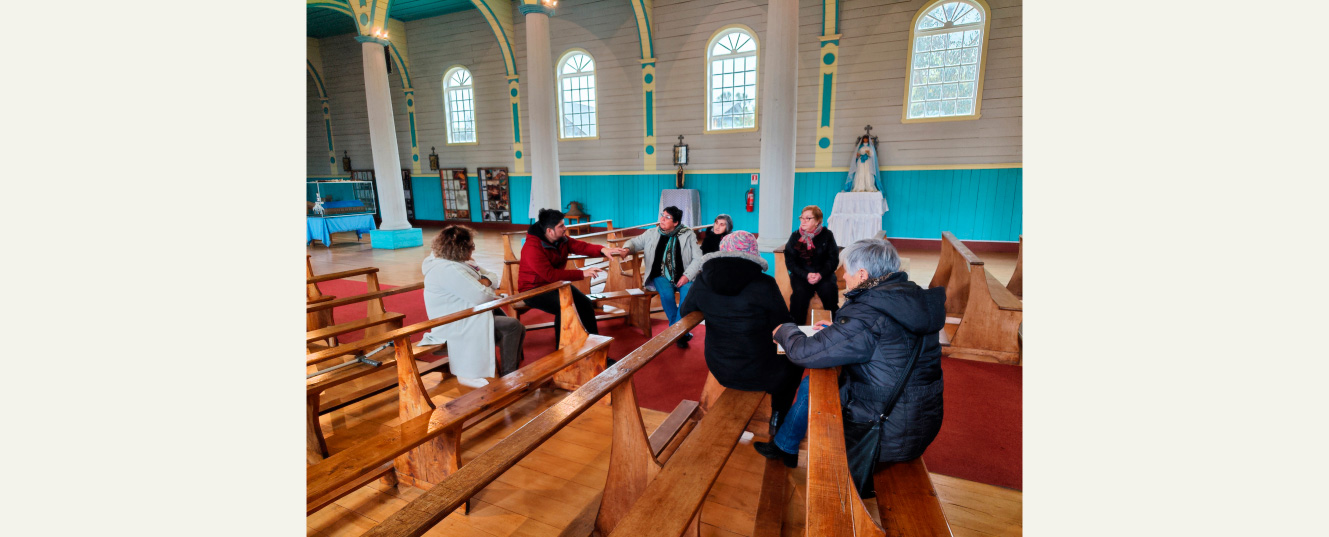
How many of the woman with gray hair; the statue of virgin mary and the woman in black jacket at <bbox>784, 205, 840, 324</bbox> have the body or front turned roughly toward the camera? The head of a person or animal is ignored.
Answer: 2

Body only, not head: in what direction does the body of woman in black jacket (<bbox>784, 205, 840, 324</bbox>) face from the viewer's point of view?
toward the camera

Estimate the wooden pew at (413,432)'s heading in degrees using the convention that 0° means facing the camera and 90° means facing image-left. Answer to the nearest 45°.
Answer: approximately 315°

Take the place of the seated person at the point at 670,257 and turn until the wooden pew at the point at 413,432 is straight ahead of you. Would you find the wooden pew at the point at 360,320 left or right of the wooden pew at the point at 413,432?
right

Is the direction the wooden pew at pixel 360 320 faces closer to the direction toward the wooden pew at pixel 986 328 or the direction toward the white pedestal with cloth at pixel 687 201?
the wooden pew

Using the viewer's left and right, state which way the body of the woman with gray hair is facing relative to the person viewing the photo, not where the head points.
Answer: facing away from the viewer and to the left of the viewer

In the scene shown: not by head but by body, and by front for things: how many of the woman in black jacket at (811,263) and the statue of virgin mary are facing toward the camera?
2

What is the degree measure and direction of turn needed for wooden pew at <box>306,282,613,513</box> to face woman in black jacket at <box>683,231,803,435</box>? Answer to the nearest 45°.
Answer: approximately 45° to its left

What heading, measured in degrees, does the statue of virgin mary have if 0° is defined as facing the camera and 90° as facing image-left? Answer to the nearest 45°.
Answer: approximately 0°

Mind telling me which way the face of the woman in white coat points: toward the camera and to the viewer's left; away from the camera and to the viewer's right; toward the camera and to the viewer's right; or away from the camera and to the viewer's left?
away from the camera and to the viewer's right
